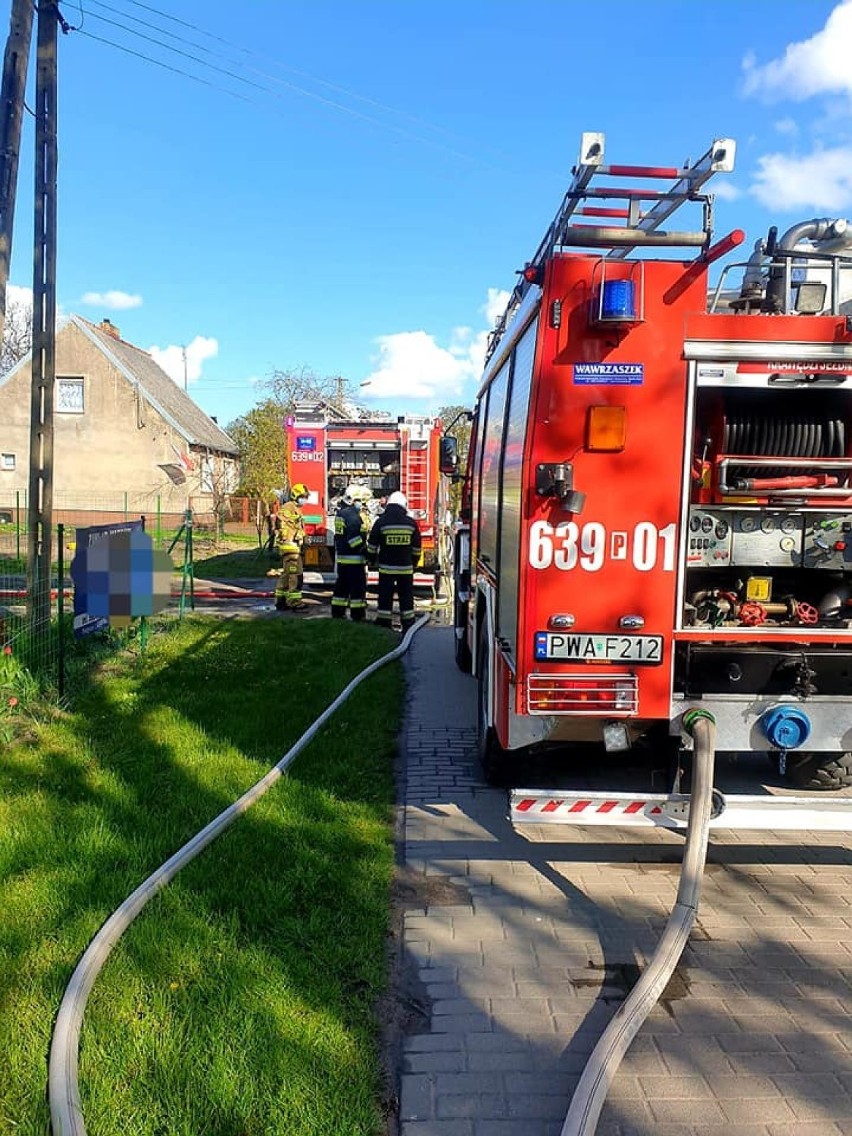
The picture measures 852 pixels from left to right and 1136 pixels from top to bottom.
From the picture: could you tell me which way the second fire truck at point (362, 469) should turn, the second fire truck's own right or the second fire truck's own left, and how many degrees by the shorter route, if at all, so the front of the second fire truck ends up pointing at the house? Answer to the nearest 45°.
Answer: approximately 45° to the second fire truck's own left

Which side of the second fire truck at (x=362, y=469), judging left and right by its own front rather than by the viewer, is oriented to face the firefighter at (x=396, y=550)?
back

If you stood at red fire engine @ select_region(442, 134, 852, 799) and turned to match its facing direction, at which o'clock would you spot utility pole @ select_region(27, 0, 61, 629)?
The utility pole is roughly at 10 o'clock from the red fire engine.

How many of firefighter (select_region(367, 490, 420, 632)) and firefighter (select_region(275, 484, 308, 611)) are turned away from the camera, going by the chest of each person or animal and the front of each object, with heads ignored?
1

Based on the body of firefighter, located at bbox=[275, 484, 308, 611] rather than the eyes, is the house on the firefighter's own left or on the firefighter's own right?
on the firefighter's own left

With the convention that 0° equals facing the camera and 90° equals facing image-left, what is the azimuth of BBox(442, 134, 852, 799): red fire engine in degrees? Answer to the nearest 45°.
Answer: approximately 180°

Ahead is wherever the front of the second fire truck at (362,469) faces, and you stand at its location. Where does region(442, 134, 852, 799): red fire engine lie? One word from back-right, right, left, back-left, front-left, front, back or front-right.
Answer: back

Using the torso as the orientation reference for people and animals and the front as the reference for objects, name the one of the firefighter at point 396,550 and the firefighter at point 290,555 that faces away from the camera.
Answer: the firefighter at point 396,550

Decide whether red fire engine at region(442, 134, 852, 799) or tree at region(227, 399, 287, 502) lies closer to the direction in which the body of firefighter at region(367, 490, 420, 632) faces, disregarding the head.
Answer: the tree

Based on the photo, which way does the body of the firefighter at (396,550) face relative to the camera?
away from the camera

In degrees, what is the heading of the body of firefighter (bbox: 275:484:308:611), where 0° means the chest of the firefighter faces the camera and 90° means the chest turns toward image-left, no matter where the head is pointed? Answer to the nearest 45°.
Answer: approximately 270°

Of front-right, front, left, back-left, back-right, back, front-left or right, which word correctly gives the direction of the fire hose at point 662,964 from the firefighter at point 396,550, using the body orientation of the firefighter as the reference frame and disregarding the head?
back
